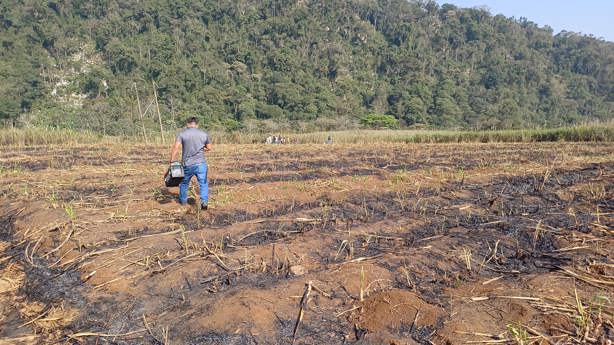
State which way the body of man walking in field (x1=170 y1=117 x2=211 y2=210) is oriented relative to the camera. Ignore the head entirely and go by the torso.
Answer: away from the camera

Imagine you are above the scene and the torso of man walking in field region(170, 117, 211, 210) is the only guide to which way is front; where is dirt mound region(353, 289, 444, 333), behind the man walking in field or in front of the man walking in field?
behind
